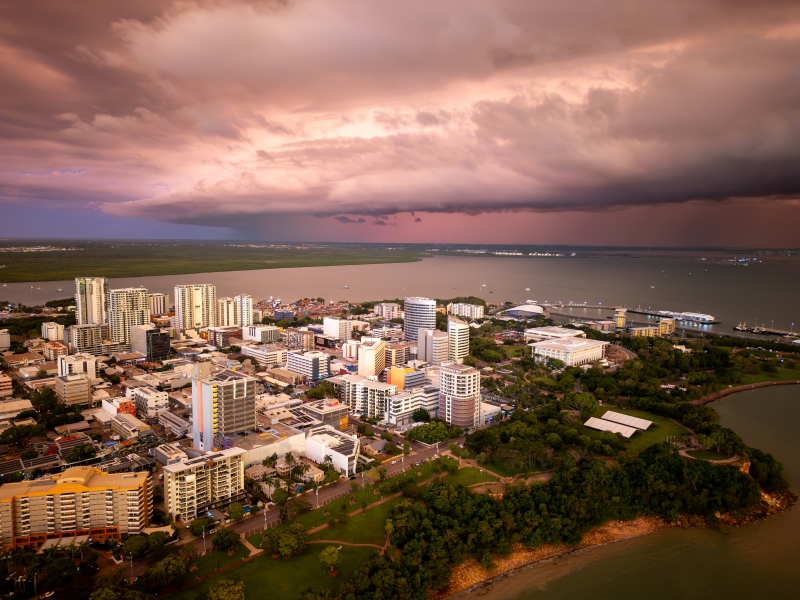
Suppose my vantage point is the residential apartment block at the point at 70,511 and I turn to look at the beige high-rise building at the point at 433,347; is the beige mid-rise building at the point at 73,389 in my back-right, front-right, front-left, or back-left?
front-left

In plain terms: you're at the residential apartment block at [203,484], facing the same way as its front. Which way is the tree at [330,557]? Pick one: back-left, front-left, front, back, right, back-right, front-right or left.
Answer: front

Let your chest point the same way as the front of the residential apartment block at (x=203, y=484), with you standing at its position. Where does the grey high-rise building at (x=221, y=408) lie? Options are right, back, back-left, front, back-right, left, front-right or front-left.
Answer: back-left

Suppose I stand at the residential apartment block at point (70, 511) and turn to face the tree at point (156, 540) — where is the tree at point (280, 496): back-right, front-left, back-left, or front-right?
front-left

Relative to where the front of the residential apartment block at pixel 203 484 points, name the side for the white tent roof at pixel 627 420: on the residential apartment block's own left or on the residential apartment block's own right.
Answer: on the residential apartment block's own left

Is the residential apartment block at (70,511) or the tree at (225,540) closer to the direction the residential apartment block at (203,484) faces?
the tree

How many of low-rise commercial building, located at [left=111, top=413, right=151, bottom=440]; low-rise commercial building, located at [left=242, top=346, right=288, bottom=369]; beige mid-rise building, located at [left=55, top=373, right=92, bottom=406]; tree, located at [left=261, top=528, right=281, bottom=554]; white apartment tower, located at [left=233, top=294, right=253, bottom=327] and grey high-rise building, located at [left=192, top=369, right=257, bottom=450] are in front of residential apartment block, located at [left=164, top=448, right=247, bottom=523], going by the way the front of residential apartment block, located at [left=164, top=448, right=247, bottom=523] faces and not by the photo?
1

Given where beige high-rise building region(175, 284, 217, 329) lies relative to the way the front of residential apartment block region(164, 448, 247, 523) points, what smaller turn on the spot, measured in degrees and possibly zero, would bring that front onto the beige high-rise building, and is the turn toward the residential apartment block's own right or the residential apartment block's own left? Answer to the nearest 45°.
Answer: approximately 135° to the residential apartment block's own left

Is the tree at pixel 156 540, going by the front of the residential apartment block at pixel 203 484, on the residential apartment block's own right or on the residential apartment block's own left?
on the residential apartment block's own right

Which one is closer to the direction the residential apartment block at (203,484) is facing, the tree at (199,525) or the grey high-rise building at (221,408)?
the tree

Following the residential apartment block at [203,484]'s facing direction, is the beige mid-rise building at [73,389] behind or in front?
behind

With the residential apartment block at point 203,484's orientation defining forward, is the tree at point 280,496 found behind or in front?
in front

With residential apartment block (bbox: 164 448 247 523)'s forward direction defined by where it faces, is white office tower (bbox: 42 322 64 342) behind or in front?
behind

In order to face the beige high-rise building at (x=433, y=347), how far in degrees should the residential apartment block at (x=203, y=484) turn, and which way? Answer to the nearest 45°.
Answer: approximately 90° to its left

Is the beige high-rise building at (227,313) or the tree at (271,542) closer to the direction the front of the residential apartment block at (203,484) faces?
the tree

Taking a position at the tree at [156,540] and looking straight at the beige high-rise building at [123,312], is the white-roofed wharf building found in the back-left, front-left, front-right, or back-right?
front-right

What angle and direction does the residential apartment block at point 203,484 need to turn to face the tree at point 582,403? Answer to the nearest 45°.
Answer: approximately 45° to its left

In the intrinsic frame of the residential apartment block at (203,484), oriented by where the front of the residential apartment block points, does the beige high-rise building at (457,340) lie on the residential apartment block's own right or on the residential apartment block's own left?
on the residential apartment block's own left

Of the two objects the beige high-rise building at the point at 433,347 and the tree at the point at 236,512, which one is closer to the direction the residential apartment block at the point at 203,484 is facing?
the tree
